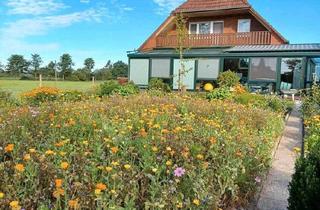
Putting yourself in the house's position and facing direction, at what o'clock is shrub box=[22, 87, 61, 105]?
The shrub is roughly at 1 o'clock from the house.

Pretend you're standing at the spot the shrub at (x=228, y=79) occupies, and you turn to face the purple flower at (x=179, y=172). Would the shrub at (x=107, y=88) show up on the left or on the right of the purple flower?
right

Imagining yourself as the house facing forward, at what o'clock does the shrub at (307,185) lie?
The shrub is roughly at 12 o'clock from the house.

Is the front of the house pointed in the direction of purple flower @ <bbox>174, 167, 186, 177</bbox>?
yes

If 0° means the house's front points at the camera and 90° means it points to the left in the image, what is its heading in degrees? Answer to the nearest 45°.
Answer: approximately 0°

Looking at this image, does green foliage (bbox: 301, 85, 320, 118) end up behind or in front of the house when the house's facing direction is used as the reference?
in front

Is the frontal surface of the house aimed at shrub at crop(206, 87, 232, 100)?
yes

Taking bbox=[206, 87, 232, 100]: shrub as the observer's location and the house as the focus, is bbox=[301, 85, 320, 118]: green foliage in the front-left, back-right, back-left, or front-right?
back-right
